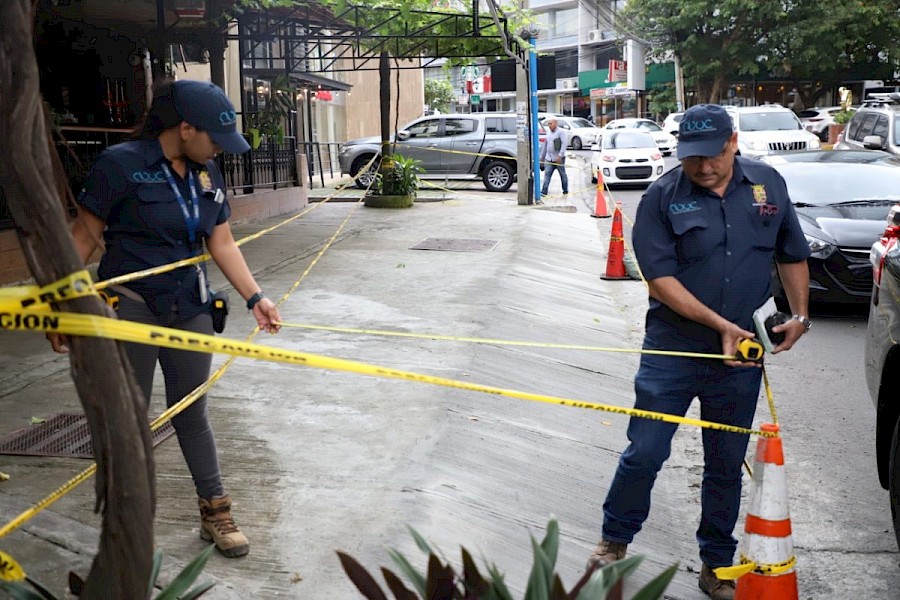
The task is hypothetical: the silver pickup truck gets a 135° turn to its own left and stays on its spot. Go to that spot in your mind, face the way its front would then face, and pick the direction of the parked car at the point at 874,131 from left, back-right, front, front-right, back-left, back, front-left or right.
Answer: front

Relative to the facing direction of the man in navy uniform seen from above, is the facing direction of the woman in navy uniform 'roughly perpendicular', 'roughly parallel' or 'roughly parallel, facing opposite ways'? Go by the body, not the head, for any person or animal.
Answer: roughly perpendicular

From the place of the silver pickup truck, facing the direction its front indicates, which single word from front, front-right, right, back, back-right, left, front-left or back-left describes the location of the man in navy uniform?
left

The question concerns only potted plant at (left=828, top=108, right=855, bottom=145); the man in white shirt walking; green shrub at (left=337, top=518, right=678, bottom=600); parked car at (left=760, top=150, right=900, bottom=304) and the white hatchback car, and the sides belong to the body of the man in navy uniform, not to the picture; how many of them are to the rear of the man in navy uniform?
4

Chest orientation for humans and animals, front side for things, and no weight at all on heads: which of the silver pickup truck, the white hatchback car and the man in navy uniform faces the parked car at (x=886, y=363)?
the white hatchback car

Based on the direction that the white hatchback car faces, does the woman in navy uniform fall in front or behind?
in front

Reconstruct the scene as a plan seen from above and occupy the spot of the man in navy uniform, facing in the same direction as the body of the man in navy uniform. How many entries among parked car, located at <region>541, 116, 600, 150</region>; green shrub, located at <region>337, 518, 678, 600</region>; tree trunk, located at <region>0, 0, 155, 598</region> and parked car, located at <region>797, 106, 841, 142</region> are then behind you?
2

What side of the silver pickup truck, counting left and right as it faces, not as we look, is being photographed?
left

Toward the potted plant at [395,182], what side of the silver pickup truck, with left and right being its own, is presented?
left

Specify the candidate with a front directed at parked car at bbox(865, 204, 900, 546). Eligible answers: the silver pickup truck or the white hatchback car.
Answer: the white hatchback car

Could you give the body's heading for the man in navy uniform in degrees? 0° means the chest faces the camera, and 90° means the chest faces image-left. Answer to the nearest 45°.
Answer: approximately 0°

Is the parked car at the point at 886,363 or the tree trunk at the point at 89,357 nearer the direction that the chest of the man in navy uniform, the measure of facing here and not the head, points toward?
the tree trunk
